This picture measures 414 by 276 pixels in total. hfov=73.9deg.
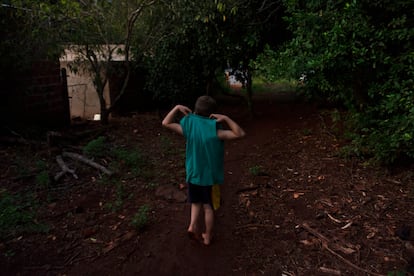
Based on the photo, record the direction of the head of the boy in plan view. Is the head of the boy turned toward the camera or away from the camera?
away from the camera

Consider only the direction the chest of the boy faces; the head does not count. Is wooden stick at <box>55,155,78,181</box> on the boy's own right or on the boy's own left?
on the boy's own left

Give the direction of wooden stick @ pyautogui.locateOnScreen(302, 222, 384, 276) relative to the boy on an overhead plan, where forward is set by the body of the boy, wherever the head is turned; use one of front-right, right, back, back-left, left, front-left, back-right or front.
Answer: right

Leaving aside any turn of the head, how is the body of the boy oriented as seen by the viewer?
away from the camera
